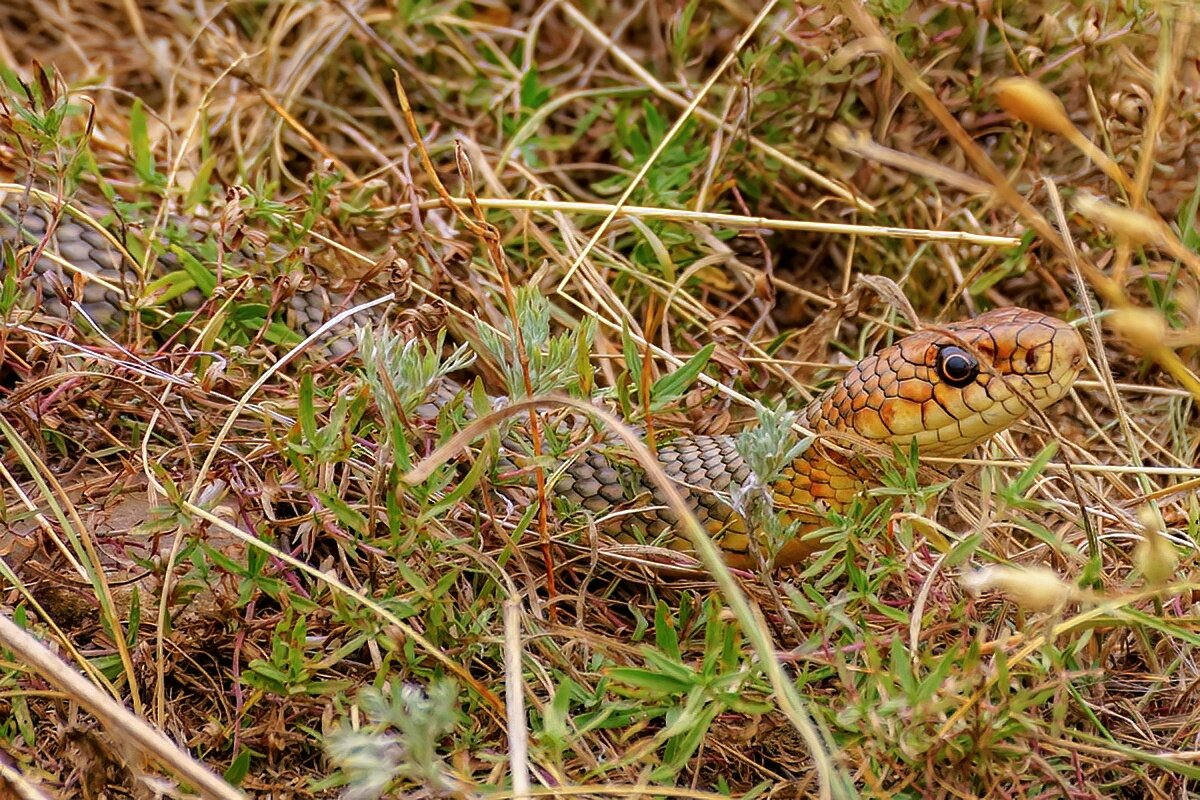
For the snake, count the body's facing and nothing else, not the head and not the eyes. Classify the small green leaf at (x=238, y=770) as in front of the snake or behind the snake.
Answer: behind

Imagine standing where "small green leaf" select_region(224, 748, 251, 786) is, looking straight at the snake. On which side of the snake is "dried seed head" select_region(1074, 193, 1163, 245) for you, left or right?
right

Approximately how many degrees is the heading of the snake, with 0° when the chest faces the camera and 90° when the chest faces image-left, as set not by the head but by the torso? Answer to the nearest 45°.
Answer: approximately 270°
